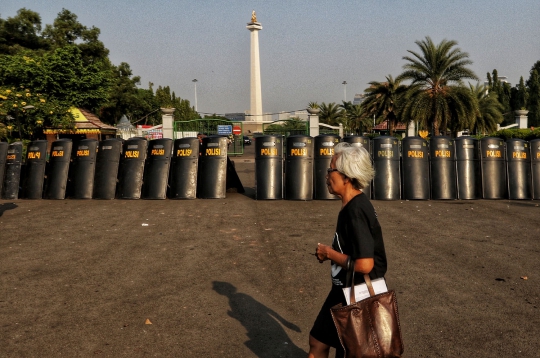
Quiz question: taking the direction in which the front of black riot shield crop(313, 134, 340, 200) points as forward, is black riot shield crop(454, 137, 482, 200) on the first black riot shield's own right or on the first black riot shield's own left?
on the first black riot shield's own left

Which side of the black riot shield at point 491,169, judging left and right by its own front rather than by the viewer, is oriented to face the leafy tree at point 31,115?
right

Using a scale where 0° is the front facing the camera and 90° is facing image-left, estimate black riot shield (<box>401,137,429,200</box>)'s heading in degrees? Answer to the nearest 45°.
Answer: approximately 0°

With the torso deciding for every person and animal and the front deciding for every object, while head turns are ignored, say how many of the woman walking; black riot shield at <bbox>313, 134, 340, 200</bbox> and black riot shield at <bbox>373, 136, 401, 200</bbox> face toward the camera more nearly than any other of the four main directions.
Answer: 2

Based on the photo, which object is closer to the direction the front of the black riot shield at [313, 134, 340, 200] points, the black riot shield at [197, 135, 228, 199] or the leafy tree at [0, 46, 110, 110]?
the black riot shield

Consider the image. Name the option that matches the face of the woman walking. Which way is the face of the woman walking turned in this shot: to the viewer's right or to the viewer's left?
to the viewer's left

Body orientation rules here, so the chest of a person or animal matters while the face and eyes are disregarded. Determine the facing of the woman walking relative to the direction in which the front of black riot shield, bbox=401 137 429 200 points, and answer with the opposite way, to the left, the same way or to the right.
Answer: to the right

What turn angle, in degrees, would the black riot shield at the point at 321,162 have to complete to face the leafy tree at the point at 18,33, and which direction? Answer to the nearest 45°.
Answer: approximately 135° to its right

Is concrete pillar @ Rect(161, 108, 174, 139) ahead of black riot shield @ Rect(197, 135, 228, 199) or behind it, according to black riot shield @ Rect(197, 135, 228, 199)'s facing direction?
behind

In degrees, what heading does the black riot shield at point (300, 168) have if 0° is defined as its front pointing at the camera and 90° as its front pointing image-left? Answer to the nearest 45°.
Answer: approximately 0°
